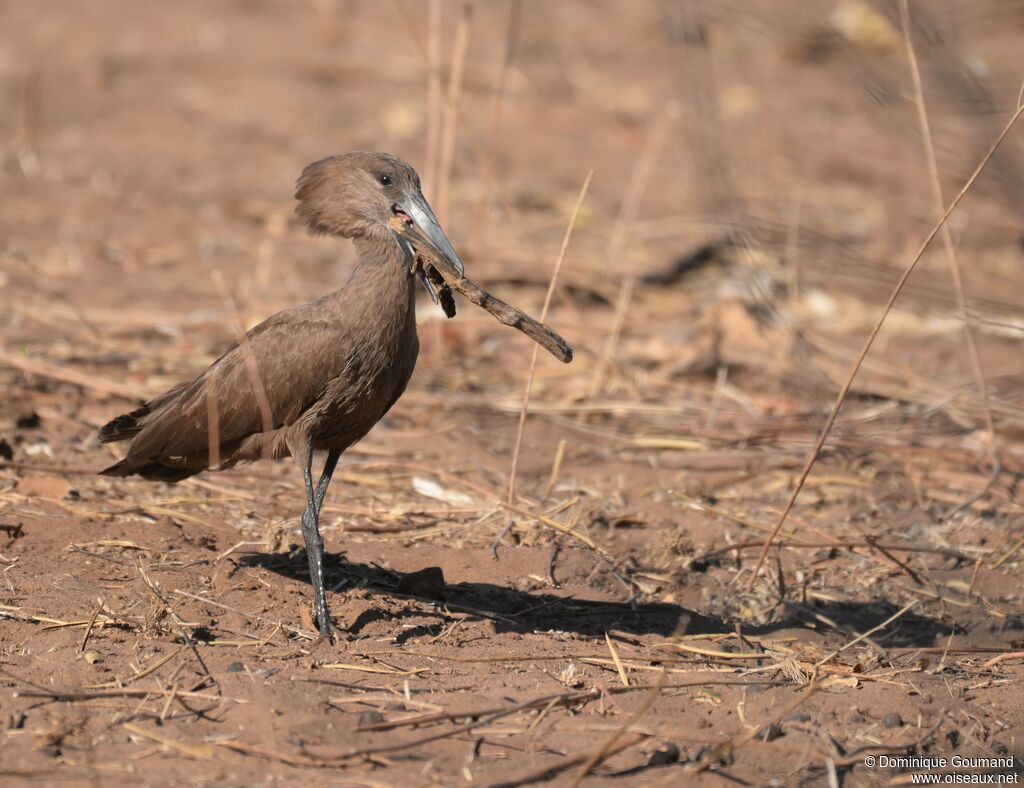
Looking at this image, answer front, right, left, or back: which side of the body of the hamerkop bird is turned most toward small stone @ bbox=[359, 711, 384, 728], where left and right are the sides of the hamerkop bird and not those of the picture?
right

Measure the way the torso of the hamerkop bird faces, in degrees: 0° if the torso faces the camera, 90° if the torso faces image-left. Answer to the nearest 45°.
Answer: approximately 270°

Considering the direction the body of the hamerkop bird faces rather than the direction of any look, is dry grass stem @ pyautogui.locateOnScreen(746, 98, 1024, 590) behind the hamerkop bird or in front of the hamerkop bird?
in front

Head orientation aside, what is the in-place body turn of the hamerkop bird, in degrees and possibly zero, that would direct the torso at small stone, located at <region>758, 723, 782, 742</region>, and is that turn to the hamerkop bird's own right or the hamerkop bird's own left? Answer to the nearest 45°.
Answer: approximately 45° to the hamerkop bird's own right

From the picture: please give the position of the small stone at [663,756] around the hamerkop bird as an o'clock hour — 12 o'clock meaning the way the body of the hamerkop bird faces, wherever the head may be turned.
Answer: The small stone is roughly at 2 o'clock from the hamerkop bird.

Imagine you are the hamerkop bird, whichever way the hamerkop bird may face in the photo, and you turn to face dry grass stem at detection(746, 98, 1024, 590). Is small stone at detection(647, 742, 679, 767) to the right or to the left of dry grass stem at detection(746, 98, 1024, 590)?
right
